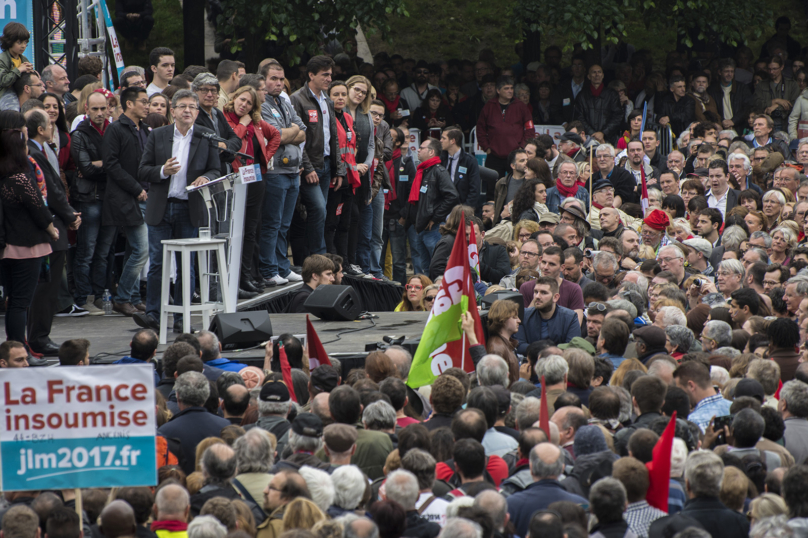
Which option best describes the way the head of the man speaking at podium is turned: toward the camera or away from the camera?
toward the camera

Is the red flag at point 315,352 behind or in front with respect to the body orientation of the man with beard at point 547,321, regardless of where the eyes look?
in front

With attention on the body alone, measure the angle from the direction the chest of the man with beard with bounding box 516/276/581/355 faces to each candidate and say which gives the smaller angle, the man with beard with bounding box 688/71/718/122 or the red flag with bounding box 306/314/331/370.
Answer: the red flag

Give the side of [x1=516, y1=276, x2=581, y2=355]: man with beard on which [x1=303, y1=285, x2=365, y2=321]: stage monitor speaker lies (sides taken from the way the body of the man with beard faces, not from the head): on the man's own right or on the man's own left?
on the man's own right

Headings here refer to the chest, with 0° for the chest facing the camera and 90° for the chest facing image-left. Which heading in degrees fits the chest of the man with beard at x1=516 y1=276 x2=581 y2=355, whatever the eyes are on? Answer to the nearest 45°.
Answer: approximately 45°

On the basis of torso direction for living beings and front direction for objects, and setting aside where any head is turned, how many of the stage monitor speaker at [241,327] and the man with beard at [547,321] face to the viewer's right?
0

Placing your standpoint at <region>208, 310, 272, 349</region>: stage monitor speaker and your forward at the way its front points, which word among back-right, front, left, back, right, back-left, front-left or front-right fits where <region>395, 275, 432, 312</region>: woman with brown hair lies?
right

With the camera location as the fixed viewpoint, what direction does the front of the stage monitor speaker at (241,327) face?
facing away from the viewer and to the left of the viewer
